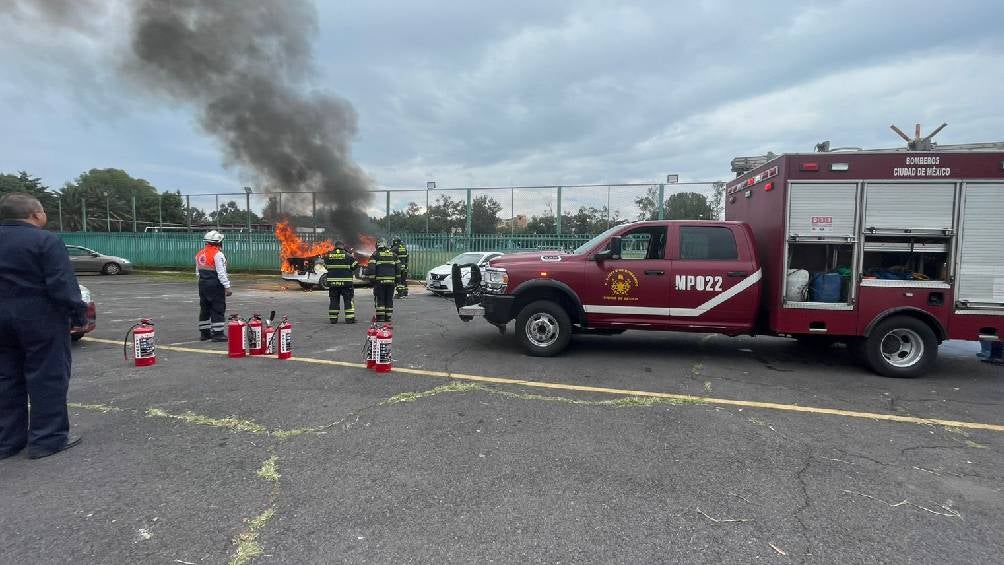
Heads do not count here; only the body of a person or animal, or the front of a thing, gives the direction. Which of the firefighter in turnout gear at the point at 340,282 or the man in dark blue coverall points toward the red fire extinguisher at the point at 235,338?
the man in dark blue coverall

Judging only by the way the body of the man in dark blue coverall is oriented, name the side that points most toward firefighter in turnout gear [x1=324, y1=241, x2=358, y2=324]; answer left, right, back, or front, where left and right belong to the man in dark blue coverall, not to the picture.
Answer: front

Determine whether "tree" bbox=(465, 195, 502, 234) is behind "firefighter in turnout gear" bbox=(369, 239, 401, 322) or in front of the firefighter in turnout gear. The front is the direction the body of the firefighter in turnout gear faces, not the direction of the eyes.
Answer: in front

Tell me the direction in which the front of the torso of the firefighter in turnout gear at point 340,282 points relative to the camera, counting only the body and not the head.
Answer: away from the camera

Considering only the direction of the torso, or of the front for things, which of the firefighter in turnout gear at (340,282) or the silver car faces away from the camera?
the firefighter in turnout gear

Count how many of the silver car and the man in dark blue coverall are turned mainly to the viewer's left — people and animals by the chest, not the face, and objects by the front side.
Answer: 0

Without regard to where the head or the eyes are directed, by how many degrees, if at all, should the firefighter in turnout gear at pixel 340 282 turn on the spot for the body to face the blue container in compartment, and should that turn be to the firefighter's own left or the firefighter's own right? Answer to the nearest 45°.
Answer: approximately 135° to the firefighter's own right

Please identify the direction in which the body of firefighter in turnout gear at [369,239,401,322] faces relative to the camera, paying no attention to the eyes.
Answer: away from the camera

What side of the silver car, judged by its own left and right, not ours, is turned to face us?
right

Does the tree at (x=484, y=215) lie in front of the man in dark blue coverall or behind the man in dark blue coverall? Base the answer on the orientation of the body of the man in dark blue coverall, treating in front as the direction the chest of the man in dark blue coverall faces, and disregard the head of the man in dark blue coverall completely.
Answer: in front

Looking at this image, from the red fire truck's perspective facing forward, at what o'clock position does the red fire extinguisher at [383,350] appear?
The red fire extinguisher is roughly at 11 o'clock from the red fire truck.

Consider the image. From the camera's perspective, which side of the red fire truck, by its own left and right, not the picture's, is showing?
left

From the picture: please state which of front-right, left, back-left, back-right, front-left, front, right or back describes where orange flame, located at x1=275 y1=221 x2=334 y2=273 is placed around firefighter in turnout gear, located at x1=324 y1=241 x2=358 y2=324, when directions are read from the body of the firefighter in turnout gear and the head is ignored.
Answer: front

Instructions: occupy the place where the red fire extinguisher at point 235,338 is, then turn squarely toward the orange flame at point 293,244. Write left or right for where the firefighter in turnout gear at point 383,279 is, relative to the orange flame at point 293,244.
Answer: right

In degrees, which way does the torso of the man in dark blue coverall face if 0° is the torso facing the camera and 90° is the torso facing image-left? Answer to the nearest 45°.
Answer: approximately 225°
